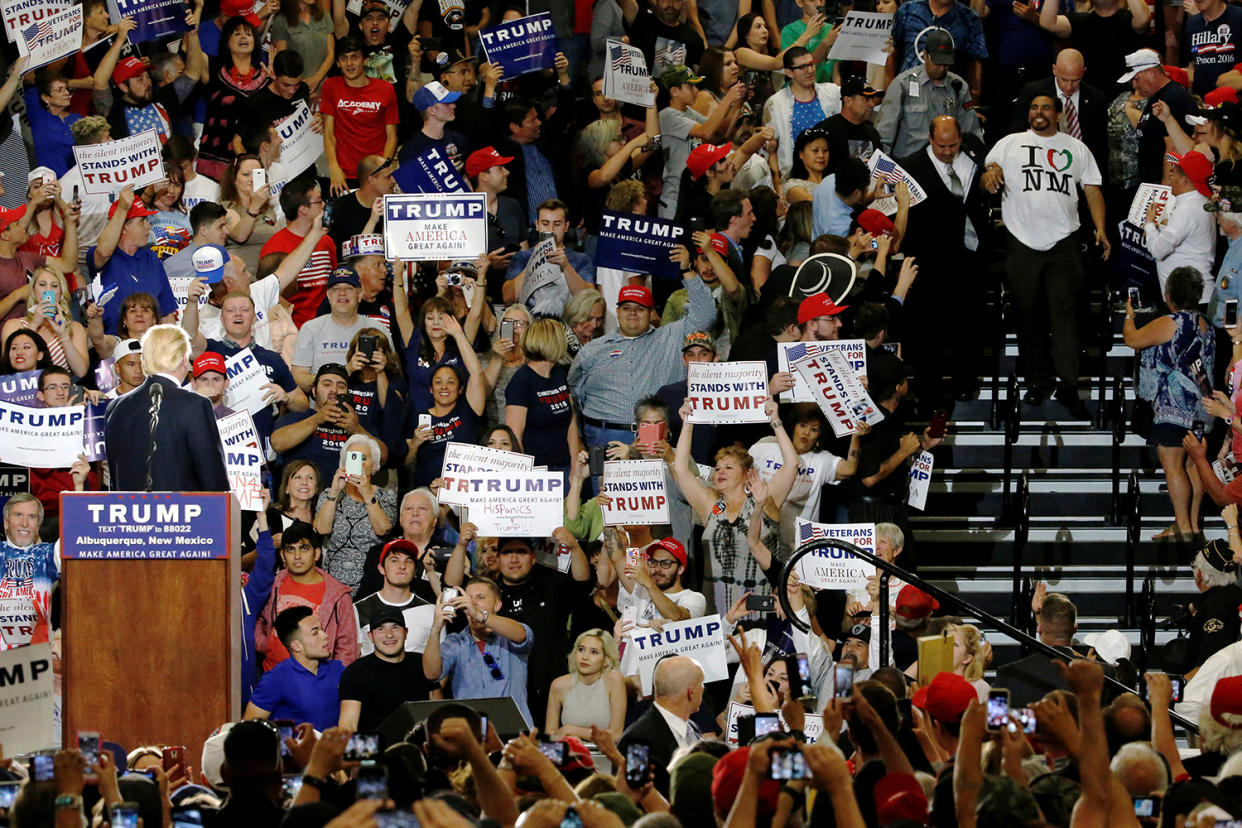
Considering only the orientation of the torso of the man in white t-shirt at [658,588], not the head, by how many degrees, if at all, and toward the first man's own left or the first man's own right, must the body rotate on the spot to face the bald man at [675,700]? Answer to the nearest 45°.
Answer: approximately 45° to the first man's own left

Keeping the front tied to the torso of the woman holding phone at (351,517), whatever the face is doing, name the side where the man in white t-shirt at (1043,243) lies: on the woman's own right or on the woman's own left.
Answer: on the woman's own left

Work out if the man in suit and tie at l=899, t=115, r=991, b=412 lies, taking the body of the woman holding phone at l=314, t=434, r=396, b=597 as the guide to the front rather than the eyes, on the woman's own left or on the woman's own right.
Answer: on the woman's own left

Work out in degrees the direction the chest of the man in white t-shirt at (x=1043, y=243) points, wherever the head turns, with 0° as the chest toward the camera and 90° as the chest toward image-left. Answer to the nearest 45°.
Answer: approximately 0°
